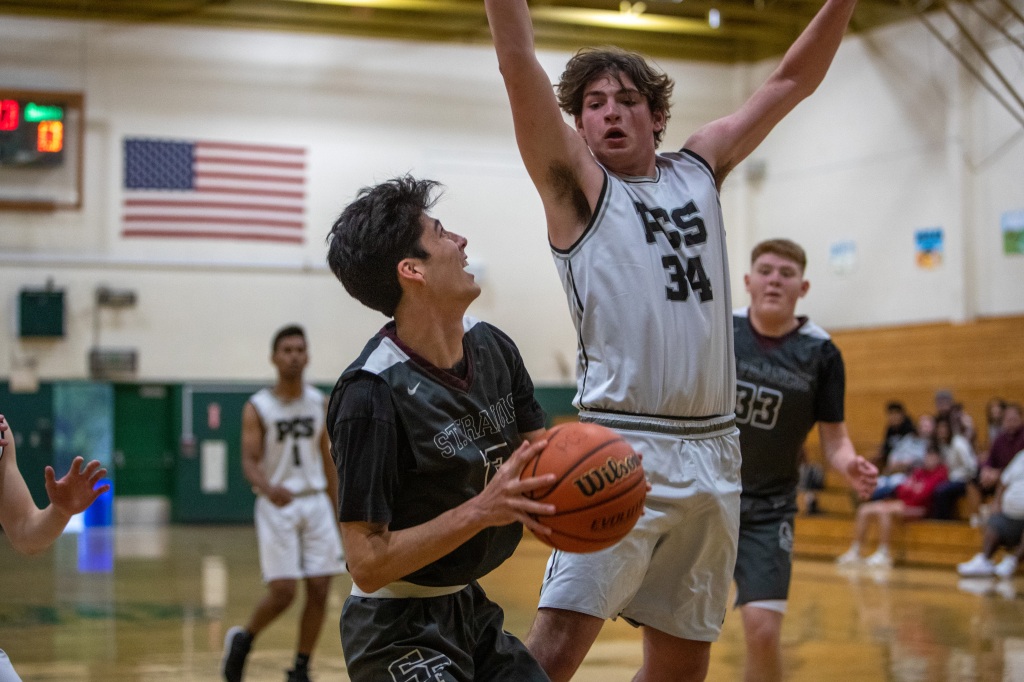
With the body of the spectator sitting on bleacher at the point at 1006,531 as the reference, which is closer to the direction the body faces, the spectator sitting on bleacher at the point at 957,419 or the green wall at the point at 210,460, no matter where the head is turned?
the green wall

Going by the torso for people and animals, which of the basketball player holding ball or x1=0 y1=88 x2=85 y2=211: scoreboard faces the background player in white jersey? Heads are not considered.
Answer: the scoreboard

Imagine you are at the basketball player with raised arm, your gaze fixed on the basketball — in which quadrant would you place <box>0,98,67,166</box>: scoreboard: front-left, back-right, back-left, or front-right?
back-right

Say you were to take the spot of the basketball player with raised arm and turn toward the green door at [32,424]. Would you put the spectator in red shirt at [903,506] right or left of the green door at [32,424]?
right

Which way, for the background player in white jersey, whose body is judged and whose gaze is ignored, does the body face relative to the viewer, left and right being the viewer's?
facing the viewer

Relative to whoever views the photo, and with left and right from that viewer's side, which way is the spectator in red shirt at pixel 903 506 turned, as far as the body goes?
facing the viewer and to the left of the viewer

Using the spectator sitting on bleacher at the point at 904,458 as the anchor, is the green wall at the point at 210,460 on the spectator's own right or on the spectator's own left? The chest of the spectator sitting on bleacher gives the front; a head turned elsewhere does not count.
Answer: on the spectator's own right

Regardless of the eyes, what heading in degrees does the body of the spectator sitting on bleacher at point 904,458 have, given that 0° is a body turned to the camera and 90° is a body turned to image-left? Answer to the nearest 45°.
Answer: approximately 45°

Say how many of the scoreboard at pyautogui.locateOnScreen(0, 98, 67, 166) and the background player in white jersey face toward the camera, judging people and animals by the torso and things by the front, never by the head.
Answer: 2

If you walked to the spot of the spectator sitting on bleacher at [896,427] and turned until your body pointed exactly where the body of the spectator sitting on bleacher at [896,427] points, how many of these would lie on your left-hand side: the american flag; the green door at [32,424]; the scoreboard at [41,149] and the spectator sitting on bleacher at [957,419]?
1

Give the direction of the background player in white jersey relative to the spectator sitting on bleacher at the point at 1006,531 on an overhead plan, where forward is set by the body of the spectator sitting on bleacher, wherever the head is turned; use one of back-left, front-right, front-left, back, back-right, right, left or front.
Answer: front

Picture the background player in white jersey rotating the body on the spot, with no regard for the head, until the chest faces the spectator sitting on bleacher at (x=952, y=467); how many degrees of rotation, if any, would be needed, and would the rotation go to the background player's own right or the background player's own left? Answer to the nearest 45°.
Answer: approximately 135° to the background player's own left

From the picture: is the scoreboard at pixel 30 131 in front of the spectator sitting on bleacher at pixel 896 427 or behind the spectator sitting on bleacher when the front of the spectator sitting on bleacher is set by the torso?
in front

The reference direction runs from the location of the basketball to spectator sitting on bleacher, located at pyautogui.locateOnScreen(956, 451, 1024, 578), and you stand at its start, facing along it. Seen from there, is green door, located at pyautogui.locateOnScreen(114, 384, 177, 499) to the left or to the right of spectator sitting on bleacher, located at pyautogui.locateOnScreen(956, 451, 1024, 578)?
left

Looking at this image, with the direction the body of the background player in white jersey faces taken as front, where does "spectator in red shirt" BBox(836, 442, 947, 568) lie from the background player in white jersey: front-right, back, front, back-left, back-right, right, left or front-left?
back-left
